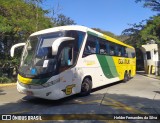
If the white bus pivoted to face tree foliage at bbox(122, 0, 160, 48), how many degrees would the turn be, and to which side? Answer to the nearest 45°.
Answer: approximately 180°

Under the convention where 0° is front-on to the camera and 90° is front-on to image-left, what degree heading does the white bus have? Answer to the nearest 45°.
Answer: approximately 45°
